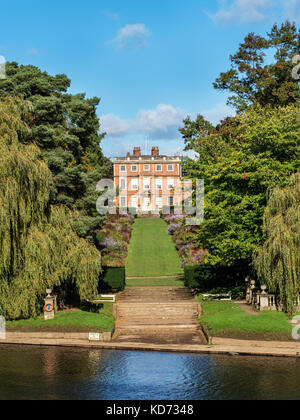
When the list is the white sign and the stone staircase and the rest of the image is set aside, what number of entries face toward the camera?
2

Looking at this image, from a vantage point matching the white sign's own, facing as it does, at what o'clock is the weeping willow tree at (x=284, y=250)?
The weeping willow tree is roughly at 9 o'clock from the white sign.

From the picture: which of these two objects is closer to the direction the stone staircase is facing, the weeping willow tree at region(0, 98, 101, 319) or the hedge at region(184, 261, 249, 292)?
the weeping willow tree

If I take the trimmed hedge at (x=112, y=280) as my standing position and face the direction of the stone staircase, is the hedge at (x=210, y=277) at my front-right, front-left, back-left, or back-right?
front-left

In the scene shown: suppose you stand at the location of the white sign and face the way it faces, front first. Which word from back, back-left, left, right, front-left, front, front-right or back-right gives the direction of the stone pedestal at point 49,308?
back-right

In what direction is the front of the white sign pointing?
toward the camera

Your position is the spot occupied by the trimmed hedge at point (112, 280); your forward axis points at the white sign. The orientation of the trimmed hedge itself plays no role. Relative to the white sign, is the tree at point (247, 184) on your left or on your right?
left

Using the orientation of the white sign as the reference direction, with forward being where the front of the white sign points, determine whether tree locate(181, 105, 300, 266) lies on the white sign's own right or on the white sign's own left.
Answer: on the white sign's own left

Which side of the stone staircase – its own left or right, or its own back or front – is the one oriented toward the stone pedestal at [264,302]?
left

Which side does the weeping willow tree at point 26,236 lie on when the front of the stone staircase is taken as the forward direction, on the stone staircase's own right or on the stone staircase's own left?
on the stone staircase's own right

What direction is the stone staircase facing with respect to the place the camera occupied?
facing the viewer
